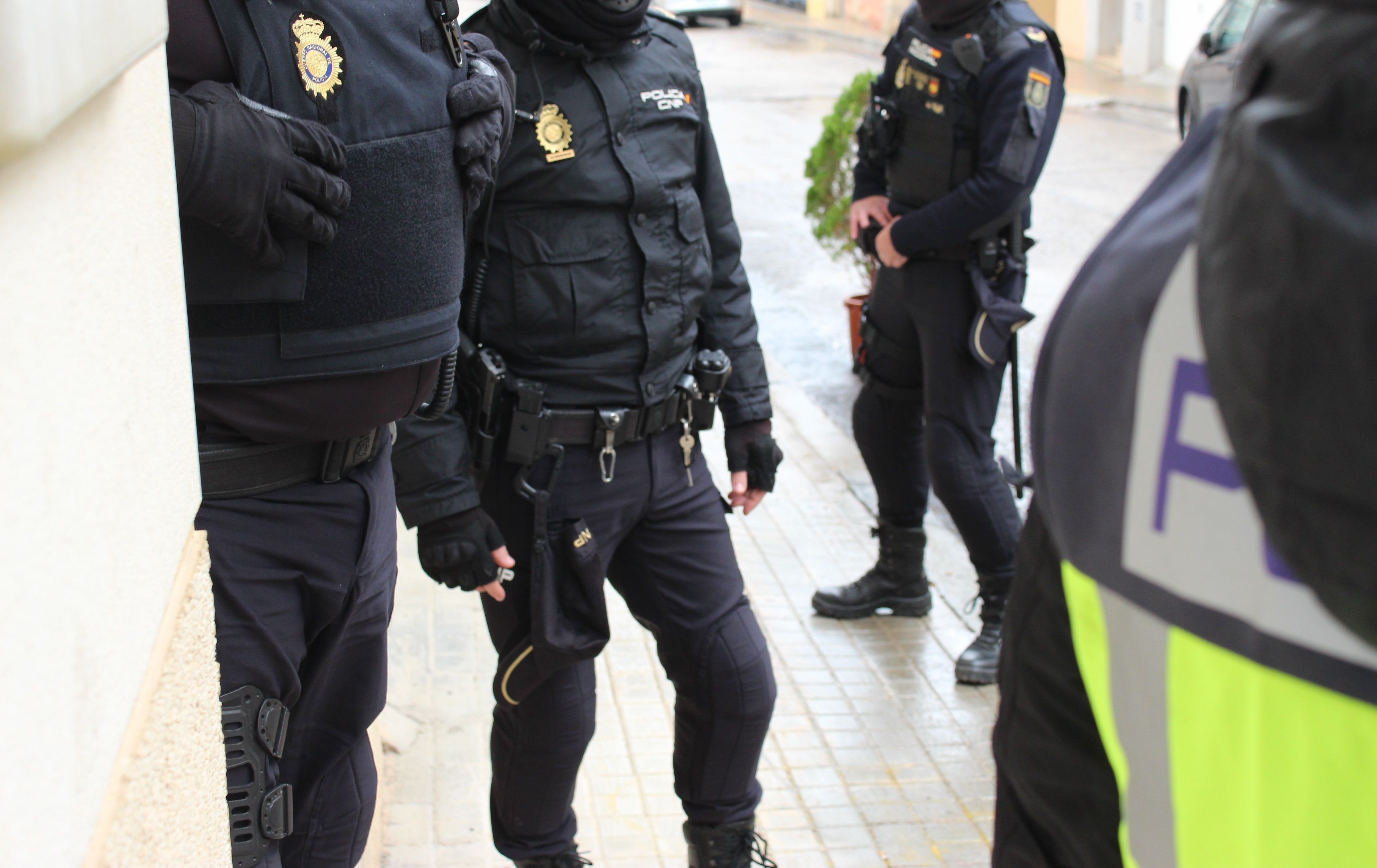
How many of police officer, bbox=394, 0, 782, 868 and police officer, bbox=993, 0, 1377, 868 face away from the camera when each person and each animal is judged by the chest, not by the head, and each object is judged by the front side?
1

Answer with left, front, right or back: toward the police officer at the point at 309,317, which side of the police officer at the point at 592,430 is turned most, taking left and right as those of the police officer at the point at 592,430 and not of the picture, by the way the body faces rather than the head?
right

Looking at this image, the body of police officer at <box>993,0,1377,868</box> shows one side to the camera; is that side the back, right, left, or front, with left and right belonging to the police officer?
back

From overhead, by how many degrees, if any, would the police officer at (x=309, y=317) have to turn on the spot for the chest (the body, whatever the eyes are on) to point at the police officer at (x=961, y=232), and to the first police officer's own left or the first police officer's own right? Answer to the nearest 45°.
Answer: approximately 90° to the first police officer's own left

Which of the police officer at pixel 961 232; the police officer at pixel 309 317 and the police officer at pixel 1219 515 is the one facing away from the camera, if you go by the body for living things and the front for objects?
the police officer at pixel 1219 515

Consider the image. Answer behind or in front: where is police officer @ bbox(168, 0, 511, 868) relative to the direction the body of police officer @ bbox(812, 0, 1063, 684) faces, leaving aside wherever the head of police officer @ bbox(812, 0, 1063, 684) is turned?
in front

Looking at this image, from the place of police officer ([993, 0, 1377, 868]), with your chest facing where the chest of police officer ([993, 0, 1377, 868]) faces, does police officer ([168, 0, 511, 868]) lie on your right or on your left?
on your left

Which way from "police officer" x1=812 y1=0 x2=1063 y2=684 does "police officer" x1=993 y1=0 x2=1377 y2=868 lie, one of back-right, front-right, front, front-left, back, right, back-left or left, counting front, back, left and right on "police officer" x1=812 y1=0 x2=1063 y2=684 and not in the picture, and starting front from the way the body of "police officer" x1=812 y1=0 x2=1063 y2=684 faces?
front-left

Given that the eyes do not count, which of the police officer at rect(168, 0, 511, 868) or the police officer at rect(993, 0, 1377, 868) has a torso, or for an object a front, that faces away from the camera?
the police officer at rect(993, 0, 1377, 868)

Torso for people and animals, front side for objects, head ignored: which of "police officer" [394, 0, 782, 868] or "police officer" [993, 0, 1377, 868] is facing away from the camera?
"police officer" [993, 0, 1377, 868]
